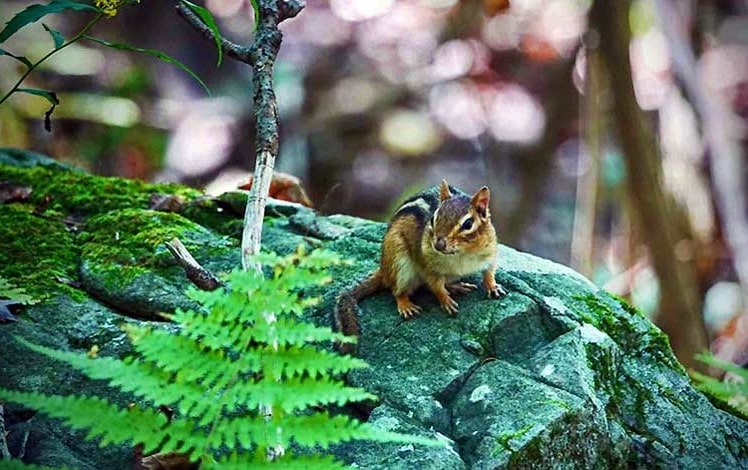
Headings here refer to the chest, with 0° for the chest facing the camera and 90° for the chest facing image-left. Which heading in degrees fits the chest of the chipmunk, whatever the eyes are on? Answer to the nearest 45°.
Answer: approximately 315°

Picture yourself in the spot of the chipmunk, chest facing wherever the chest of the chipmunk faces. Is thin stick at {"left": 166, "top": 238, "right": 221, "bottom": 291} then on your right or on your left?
on your right

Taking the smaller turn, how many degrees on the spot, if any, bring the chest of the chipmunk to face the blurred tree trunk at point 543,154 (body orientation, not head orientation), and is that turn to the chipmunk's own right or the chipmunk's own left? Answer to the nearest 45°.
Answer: approximately 135° to the chipmunk's own left

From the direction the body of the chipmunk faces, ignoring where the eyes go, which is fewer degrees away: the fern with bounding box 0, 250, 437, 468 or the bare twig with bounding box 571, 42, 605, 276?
the fern
